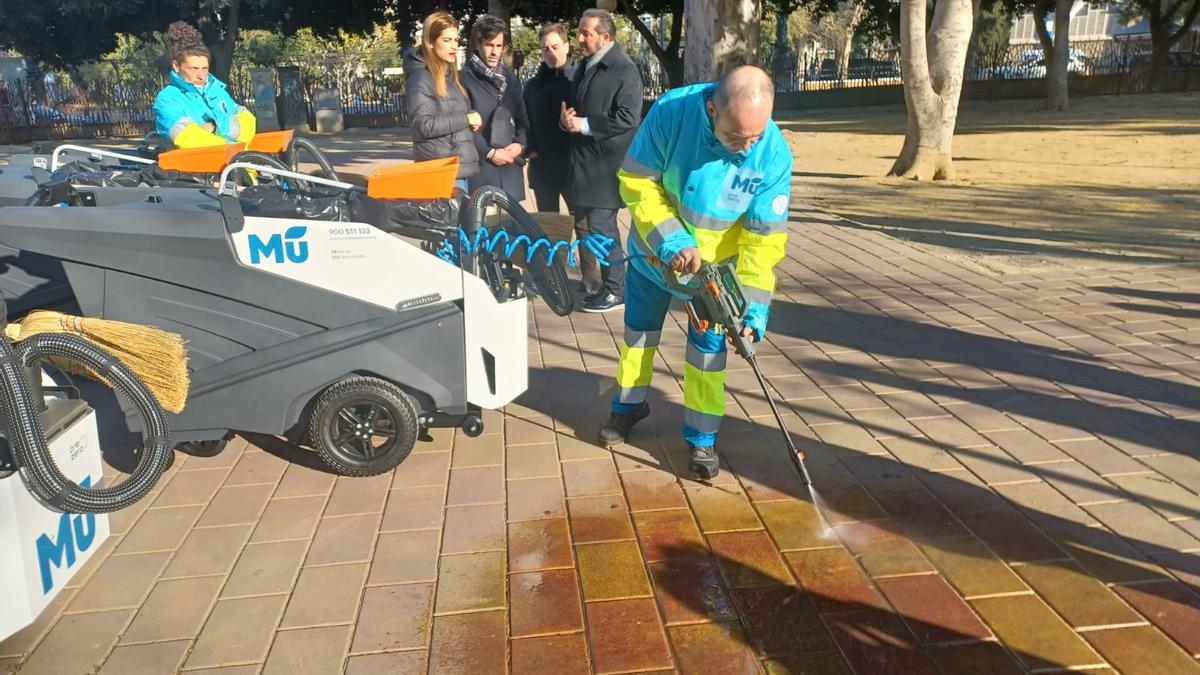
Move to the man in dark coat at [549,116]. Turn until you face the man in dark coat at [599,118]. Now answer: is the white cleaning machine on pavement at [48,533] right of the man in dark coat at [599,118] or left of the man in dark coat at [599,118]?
right

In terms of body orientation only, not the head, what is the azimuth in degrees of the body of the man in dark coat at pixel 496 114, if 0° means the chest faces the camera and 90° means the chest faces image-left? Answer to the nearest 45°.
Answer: approximately 315°

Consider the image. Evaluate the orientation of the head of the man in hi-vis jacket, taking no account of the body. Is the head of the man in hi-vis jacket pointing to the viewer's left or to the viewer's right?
to the viewer's right

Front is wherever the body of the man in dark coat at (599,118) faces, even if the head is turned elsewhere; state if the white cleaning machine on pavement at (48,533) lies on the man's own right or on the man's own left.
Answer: on the man's own left

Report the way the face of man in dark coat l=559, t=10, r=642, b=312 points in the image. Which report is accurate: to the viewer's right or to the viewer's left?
to the viewer's left

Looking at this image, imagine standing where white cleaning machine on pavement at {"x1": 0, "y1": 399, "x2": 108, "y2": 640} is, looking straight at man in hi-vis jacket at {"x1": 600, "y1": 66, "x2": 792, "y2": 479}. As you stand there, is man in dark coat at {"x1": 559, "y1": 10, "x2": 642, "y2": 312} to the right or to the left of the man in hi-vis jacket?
left

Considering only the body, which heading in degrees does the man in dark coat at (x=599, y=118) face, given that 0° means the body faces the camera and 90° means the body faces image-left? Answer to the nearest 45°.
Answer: approximately 90°

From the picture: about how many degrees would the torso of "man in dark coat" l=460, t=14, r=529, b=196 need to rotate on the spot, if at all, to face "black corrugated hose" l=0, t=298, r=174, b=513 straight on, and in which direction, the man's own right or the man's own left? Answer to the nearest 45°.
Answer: approximately 45° to the man's own right

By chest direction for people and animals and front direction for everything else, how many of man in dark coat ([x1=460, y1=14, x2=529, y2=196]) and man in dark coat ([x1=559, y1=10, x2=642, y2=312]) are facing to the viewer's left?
1
